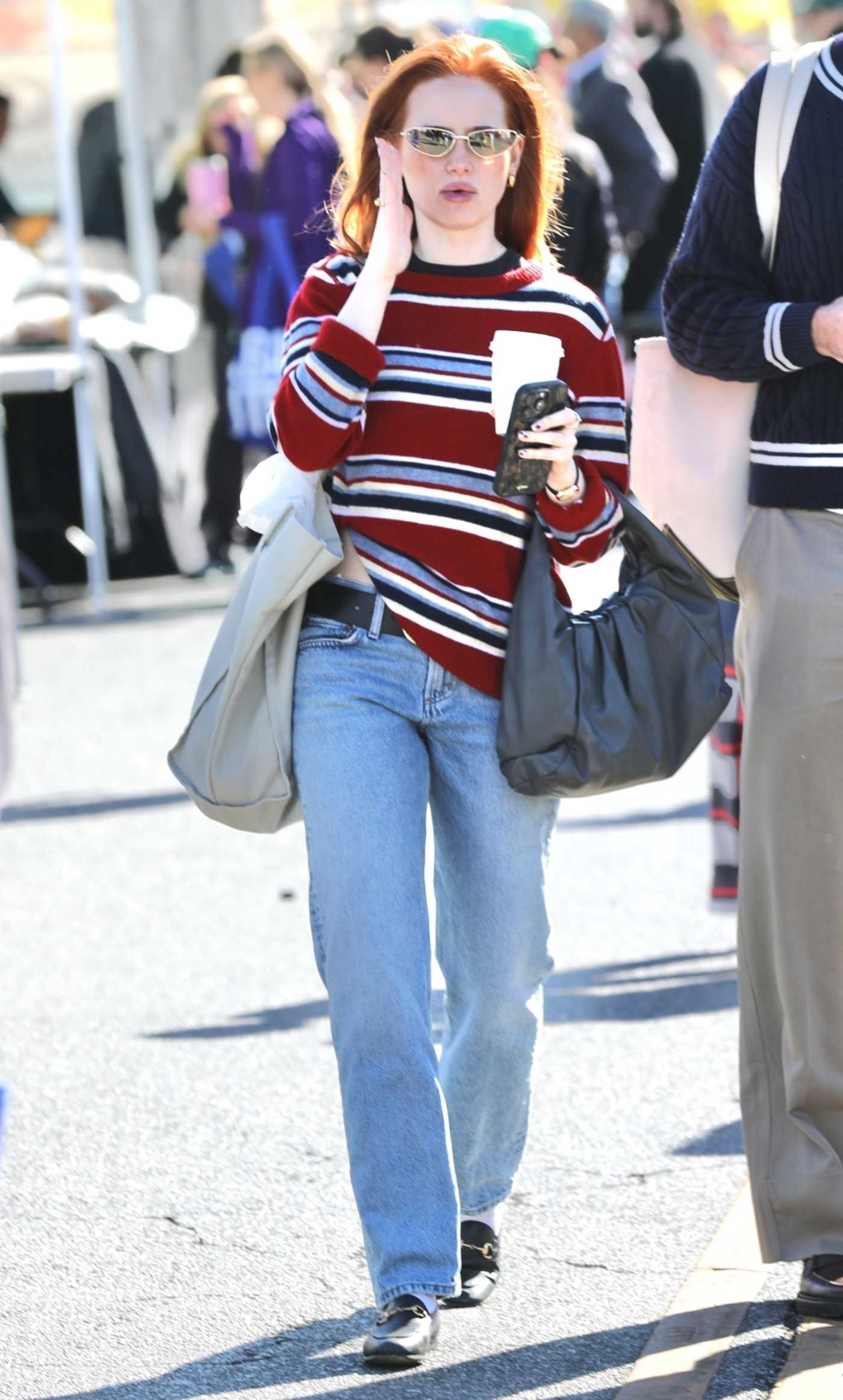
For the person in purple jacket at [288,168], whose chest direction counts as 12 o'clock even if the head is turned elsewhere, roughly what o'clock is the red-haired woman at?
The red-haired woman is roughly at 9 o'clock from the person in purple jacket.

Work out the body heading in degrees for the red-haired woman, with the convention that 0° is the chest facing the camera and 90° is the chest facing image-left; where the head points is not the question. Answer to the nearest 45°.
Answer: approximately 0°

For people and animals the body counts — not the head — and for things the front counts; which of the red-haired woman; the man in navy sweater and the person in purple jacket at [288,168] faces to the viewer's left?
the person in purple jacket

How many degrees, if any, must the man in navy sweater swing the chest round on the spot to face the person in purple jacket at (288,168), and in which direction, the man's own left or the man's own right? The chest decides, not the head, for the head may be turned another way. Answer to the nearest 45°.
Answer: approximately 135° to the man's own left

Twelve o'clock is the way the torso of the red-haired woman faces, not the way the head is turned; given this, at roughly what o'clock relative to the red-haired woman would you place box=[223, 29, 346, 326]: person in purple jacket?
The person in purple jacket is roughly at 6 o'clock from the red-haired woman.

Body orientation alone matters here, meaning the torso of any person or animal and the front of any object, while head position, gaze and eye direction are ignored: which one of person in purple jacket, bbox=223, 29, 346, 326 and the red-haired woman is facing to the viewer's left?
the person in purple jacket

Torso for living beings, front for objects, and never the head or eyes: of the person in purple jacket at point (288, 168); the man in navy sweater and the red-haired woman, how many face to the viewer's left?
1

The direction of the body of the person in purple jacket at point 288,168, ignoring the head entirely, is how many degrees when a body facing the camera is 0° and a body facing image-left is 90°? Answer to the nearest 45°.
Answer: approximately 90°

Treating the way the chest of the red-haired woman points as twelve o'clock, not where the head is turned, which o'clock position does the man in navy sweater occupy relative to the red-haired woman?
The man in navy sweater is roughly at 9 o'clock from the red-haired woman.
